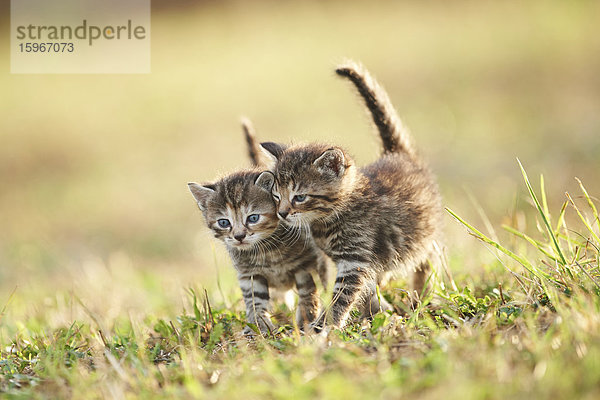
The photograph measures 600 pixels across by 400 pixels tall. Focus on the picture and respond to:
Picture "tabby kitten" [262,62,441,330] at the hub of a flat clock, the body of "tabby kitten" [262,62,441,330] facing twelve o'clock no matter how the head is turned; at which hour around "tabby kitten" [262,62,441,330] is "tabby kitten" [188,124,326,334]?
"tabby kitten" [188,124,326,334] is roughly at 2 o'clock from "tabby kitten" [262,62,441,330].

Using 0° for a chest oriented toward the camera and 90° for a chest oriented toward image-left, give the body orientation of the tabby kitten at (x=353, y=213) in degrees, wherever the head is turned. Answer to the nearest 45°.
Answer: approximately 45°
